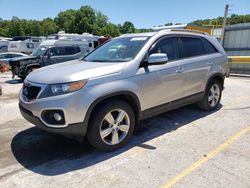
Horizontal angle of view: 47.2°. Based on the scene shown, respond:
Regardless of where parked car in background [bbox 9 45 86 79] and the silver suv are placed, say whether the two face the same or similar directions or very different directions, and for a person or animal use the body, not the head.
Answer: same or similar directions

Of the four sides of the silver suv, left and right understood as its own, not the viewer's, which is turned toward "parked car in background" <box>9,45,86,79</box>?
right

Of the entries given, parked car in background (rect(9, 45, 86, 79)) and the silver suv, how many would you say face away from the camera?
0

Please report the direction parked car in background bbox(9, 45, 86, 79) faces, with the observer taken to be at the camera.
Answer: facing the viewer and to the left of the viewer

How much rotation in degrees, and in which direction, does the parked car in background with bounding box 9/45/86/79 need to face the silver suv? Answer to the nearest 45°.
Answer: approximately 45° to its left
